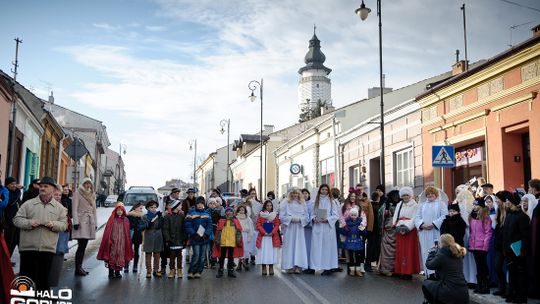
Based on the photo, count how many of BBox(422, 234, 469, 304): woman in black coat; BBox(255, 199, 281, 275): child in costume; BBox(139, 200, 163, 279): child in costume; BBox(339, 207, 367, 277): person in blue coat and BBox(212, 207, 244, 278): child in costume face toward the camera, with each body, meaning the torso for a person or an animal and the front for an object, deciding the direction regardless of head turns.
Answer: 4

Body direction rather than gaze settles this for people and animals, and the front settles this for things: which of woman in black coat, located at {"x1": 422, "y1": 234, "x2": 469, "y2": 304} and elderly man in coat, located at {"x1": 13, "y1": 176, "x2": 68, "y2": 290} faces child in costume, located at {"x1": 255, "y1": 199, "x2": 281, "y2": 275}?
the woman in black coat

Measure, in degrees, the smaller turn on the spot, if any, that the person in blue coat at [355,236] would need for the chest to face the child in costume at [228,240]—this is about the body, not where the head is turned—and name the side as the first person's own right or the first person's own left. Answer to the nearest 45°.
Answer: approximately 90° to the first person's own right

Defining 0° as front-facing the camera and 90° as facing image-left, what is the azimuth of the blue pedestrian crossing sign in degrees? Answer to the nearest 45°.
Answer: approximately 0°

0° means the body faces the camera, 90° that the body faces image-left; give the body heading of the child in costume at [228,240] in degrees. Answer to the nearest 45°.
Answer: approximately 0°

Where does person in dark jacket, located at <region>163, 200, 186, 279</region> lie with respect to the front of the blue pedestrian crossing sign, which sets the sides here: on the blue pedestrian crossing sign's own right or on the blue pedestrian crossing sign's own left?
on the blue pedestrian crossing sign's own right

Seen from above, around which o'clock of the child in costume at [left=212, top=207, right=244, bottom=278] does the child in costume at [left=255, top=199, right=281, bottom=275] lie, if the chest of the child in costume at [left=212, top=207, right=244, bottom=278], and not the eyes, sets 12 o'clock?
the child in costume at [left=255, top=199, right=281, bottom=275] is roughly at 8 o'clock from the child in costume at [left=212, top=207, right=244, bottom=278].

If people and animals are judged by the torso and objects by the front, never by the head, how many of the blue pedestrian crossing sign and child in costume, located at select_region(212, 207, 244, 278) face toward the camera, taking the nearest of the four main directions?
2

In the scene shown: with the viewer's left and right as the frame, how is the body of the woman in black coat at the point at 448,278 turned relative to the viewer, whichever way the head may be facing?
facing away from the viewer and to the left of the viewer

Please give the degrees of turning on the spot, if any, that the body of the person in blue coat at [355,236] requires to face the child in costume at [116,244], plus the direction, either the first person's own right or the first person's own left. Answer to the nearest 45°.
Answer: approximately 90° to the first person's own right
